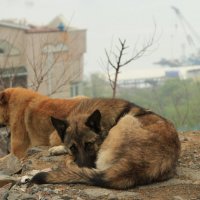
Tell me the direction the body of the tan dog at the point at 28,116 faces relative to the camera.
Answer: to the viewer's left

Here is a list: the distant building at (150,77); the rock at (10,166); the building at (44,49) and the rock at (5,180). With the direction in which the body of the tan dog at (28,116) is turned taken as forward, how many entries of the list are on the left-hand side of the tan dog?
2

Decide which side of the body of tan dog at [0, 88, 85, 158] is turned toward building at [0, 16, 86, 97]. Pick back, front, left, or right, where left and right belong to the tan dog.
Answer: right

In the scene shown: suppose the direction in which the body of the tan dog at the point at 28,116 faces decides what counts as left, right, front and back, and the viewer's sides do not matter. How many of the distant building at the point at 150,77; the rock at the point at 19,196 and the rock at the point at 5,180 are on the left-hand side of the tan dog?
2

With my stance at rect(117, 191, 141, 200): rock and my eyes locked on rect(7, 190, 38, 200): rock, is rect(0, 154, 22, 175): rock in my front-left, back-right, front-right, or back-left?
front-right

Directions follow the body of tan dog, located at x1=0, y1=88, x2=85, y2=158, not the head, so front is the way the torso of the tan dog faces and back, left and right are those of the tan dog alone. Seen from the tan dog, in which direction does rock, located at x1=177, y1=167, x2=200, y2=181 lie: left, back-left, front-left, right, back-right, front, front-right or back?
back-left

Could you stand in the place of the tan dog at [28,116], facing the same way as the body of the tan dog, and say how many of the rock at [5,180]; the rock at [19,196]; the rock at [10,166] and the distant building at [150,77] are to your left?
3

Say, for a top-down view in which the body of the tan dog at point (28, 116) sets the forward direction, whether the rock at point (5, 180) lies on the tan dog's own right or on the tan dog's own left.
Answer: on the tan dog's own left

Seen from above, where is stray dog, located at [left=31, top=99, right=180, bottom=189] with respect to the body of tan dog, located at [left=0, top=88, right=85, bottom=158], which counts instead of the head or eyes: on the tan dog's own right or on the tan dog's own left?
on the tan dog's own left

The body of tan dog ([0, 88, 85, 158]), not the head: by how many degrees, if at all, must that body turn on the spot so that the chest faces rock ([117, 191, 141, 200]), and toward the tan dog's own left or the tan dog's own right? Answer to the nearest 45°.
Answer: approximately 90° to the tan dog's own left

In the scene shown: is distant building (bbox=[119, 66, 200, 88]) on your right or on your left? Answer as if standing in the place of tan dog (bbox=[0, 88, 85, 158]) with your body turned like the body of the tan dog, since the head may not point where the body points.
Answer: on your right

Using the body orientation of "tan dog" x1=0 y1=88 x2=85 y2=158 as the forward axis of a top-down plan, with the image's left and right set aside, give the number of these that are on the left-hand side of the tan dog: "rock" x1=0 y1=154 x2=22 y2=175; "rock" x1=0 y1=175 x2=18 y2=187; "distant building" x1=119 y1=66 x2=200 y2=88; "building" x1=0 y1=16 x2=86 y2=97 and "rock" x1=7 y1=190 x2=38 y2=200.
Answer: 3

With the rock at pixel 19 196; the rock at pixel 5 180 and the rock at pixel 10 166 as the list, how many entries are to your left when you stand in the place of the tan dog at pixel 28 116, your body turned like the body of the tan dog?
3
